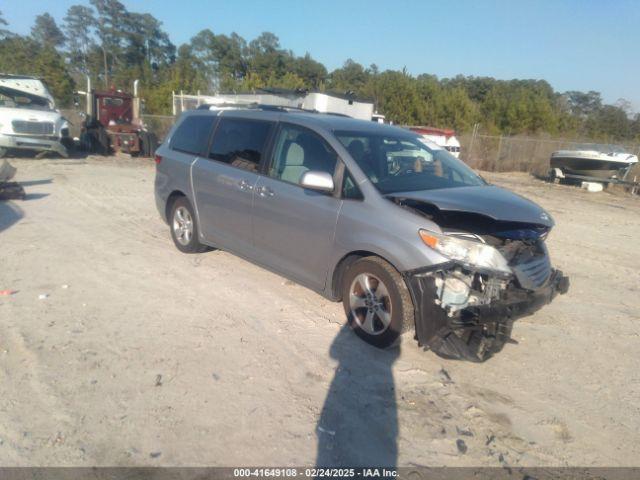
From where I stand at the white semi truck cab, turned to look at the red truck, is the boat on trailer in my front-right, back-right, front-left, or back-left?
front-right

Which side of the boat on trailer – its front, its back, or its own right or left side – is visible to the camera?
right

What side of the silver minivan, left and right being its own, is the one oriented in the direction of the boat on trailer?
left

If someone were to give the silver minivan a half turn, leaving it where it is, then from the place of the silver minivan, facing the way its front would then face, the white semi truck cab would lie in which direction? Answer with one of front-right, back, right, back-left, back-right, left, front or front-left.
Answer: front

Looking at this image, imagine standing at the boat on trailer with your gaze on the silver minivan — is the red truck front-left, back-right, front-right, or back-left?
front-right

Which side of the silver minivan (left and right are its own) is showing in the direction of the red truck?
back

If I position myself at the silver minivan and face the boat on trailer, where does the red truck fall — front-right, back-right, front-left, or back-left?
front-left
